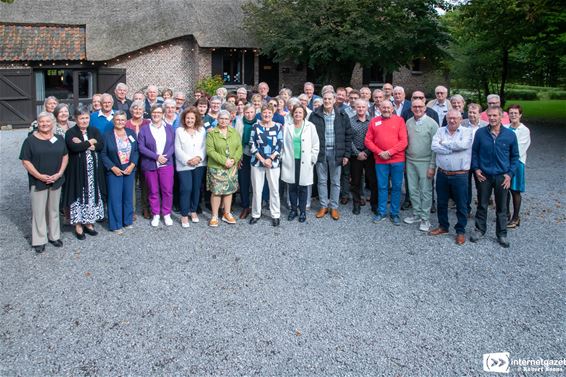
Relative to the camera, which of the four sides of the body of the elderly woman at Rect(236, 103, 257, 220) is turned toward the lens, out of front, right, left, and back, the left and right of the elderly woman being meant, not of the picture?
front

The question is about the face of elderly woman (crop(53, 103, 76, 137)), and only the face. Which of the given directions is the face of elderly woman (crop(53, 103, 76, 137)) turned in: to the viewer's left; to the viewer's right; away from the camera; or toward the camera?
toward the camera

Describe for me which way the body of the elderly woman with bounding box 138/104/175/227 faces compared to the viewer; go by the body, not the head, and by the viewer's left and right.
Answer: facing the viewer

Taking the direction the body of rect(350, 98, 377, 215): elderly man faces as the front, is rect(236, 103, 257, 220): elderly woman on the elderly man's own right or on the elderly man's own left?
on the elderly man's own right

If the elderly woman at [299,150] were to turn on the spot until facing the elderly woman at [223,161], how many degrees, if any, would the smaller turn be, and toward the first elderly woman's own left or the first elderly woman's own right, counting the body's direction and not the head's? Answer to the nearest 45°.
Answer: approximately 90° to the first elderly woman's own right

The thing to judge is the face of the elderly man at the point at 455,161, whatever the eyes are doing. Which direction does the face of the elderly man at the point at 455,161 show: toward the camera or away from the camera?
toward the camera

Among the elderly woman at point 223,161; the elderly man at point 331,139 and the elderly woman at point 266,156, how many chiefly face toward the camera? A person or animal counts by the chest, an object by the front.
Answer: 3

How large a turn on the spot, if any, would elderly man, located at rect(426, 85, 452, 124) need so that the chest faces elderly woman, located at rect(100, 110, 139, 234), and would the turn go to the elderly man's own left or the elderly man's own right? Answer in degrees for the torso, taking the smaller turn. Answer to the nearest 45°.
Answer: approximately 45° to the elderly man's own right

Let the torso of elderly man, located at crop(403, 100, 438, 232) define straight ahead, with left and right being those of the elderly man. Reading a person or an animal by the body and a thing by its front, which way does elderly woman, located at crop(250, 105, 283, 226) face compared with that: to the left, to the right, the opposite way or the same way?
the same way

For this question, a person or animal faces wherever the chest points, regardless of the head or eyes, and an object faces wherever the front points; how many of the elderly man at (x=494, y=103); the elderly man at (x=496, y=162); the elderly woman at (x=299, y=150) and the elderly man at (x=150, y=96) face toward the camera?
4

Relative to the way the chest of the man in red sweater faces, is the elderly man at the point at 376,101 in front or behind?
behind

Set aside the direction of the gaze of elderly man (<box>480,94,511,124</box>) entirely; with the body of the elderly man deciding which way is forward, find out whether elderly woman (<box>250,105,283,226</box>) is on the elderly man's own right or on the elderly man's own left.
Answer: on the elderly man's own right

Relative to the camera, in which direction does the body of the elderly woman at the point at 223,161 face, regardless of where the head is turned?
toward the camera

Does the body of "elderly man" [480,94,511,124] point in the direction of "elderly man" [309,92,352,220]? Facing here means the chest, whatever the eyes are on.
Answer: no

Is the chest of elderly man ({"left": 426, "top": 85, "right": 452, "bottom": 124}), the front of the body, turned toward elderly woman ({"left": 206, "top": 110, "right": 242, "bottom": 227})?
no

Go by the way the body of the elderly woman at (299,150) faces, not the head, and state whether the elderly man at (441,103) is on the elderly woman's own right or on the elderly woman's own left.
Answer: on the elderly woman's own left
